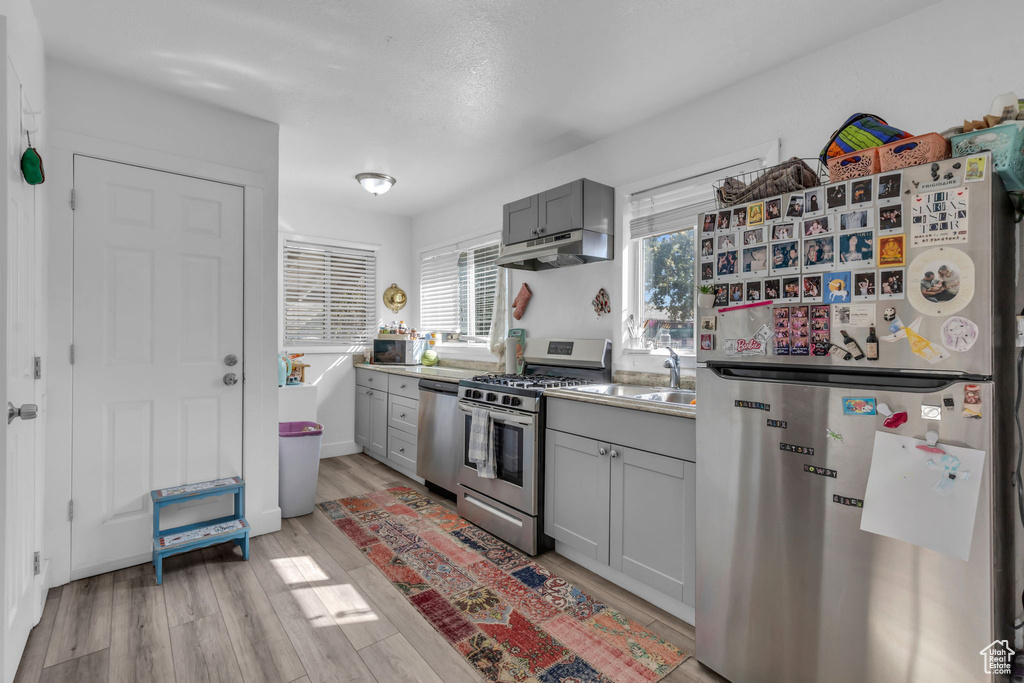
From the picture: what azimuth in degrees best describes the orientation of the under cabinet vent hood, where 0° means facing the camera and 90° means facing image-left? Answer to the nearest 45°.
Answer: approximately 45°

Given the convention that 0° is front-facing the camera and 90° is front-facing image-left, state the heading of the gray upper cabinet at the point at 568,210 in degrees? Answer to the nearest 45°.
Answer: approximately 45°

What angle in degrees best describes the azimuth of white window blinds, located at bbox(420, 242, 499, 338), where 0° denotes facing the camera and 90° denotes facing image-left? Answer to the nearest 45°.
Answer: approximately 45°

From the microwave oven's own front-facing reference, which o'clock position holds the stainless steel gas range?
The stainless steel gas range is roughly at 10 o'clock from the microwave oven.

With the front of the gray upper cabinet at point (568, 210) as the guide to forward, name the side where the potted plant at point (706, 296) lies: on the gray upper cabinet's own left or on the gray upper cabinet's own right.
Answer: on the gray upper cabinet's own left

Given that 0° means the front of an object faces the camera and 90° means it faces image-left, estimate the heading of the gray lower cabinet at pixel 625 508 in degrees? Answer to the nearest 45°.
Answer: approximately 45°

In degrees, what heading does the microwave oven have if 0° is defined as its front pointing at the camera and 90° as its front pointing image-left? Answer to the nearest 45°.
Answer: approximately 45°

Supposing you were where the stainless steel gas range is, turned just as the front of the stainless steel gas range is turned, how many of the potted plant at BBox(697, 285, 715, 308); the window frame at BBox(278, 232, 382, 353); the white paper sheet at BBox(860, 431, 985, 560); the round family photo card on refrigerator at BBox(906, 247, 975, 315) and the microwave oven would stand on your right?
2

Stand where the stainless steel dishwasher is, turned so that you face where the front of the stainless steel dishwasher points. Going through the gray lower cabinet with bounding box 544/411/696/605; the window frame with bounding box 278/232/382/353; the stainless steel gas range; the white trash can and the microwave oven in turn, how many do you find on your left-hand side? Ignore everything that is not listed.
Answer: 2
